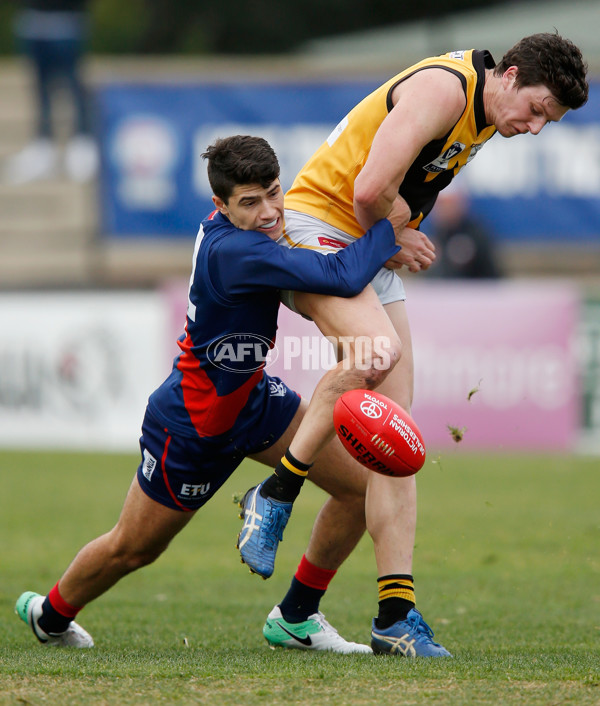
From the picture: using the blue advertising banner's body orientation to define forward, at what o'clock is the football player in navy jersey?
The football player in navy jersey is roughly at 12 o'clock from the blue advertising banner.

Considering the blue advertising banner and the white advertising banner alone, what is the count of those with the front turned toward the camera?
2

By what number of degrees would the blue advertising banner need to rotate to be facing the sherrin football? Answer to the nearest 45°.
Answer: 0° — it already faces it

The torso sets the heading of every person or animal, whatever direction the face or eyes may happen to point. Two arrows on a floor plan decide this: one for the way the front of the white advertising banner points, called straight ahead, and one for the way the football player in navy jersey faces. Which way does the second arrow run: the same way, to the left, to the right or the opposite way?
to the left

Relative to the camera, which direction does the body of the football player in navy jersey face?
to the viewer's right

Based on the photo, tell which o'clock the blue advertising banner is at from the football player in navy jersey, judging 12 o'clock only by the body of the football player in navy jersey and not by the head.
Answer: The blue advertising banner is roughly at 9 o'clock from the football player in navy jersey.

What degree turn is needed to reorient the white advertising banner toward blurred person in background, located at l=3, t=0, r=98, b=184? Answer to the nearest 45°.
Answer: approximately 180°

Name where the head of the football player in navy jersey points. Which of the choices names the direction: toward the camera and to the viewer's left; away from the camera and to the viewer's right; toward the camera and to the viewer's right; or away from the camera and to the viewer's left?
toward the camera and to the viewer's right

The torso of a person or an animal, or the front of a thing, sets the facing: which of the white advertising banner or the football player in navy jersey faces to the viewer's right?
the football player in navy jersey

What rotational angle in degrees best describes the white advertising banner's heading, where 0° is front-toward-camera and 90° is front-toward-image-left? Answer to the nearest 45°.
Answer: approximately 0°
